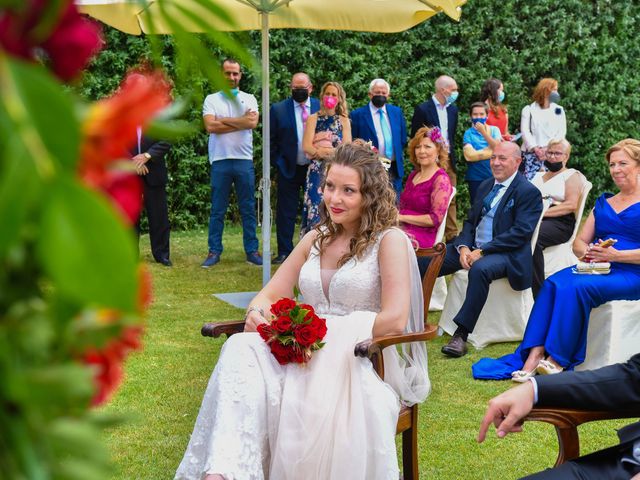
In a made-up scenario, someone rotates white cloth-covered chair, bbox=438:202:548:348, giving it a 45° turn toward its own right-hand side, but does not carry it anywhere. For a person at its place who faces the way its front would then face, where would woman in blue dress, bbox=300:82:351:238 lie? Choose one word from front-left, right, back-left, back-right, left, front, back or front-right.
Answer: front-right

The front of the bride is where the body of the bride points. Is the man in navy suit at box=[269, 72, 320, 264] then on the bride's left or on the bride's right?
on the bride's right

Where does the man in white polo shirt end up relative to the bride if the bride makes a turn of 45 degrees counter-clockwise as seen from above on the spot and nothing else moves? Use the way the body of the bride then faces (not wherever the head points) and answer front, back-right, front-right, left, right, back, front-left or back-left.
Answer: back

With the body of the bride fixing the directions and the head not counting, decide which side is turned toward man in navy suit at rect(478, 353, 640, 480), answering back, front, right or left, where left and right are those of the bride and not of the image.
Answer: left

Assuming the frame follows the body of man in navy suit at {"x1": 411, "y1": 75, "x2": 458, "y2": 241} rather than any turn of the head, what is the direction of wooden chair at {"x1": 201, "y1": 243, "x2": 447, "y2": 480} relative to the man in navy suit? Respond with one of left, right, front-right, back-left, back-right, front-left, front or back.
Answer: front-right

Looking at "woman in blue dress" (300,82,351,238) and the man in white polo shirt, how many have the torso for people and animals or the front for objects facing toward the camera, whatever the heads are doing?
2

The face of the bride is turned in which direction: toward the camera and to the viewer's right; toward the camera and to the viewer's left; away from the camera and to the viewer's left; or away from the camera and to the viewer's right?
toward the camera and to the viewer's left

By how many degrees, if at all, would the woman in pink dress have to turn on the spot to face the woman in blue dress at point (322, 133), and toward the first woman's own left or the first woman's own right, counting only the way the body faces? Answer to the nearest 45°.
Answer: approximately 90° to the first woman's own right
